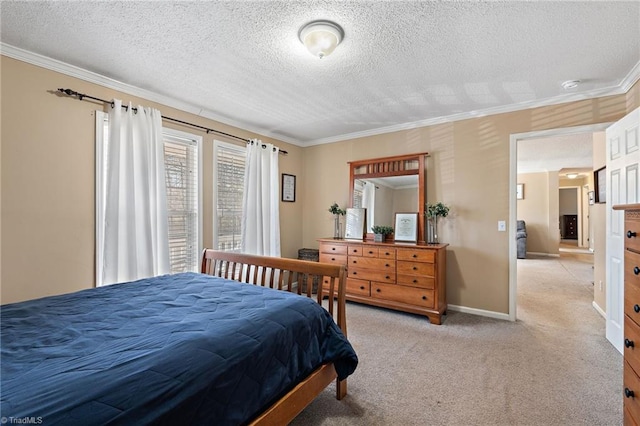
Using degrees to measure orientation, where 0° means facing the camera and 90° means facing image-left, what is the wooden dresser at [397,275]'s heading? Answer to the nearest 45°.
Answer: approximately 45°

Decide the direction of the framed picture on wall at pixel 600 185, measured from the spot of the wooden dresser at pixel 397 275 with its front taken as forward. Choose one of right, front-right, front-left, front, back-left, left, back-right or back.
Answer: back-left

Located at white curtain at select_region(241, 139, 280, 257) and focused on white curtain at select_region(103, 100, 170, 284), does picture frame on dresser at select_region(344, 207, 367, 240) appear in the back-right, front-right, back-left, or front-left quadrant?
back-left

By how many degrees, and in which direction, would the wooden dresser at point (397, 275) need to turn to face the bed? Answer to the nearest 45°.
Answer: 0° — it already faces it

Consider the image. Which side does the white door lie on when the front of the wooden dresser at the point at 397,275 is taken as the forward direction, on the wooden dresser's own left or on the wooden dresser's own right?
on the wooden dresser's own left

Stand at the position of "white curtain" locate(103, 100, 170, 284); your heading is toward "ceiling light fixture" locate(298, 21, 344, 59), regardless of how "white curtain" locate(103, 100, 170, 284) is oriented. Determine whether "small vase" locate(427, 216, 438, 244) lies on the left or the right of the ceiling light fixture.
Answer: left
